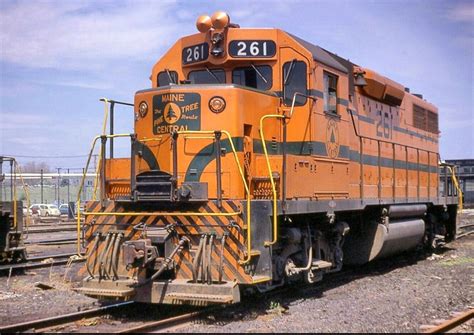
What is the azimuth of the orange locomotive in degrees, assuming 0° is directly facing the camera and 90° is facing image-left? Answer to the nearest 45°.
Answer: approximately 45°

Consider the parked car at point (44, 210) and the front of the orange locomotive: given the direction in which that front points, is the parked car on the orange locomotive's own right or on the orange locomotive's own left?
on the orange locomotive's own right

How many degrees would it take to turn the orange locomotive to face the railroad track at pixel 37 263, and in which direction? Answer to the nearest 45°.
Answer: approximately 90° to its right

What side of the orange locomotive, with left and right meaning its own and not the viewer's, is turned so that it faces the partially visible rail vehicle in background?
right

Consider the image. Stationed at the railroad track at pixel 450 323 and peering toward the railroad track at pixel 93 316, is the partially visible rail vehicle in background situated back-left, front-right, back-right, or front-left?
front-right

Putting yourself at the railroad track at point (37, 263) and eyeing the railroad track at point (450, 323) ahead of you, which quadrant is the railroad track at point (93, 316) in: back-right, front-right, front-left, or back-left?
front-right
